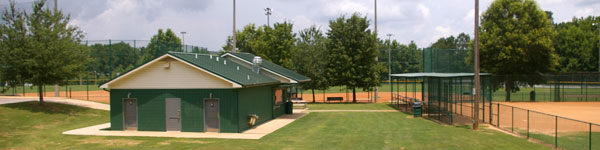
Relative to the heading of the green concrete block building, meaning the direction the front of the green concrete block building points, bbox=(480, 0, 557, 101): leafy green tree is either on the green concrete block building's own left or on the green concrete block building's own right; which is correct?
on the green concrete block building's own left

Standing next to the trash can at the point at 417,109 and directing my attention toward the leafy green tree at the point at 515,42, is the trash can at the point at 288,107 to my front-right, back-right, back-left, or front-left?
back-left

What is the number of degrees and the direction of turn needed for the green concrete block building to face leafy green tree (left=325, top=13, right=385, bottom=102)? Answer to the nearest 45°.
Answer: approximately 135° to its left

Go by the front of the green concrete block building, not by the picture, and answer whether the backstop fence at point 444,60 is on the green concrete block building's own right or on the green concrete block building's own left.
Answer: on the green concrete block building's own left

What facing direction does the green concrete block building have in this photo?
toward the camera

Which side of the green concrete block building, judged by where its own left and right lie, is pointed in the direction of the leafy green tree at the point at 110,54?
back

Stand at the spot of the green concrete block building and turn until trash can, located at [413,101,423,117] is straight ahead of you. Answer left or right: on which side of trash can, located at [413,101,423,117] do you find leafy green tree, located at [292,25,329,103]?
left

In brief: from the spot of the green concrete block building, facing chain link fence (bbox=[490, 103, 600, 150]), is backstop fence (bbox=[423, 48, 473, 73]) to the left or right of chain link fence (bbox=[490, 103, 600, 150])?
left

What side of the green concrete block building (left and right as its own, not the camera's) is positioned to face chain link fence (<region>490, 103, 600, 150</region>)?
left
